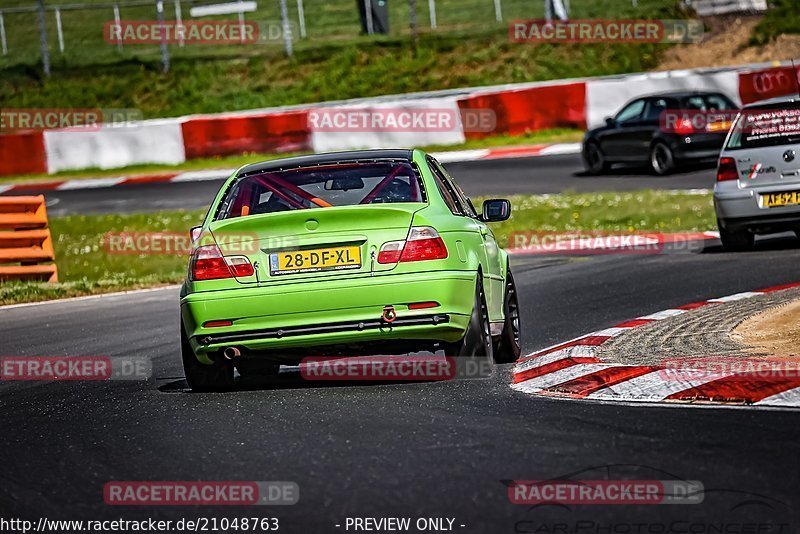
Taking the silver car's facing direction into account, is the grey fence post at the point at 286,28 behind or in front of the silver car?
in front

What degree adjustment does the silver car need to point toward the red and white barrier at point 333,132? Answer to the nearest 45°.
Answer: approximately 45° to its left

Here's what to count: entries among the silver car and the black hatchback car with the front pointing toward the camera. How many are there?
0

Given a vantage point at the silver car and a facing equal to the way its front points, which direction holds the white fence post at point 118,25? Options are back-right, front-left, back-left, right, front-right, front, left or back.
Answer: front-left

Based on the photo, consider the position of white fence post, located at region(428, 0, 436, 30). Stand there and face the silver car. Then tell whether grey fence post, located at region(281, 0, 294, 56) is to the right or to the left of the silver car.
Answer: right

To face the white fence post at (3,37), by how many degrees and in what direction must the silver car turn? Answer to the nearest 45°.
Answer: approximately 45° to its left

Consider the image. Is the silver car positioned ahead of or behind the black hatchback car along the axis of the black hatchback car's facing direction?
behind

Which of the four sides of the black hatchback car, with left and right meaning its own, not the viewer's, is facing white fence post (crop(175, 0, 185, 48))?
front

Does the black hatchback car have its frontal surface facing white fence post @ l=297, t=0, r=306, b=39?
yes

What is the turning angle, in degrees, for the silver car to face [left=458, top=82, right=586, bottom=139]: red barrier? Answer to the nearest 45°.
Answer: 0° — it already faces it

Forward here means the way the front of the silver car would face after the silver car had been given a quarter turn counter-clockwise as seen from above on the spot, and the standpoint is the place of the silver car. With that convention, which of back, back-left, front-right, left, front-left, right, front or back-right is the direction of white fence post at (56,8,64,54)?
front-right

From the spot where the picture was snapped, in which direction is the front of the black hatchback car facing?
facing away from the viewer and to the left of the viewer

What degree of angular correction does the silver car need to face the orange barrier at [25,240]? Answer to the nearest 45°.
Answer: approximately 90° to its left

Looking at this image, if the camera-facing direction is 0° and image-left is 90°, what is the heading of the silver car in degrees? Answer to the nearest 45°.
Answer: approximately 180°
